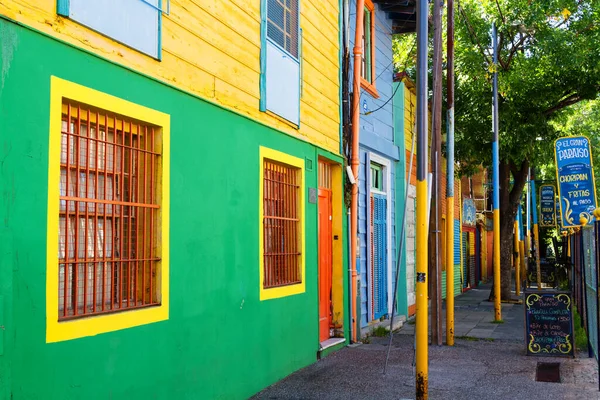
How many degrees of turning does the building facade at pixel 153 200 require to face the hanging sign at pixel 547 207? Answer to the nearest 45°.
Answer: approximately 90° to its left

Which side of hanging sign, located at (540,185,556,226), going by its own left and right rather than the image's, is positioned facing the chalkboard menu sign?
front

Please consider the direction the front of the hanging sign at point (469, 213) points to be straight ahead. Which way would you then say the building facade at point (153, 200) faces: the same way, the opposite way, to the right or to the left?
to the left

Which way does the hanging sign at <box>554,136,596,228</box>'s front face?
toward the camera

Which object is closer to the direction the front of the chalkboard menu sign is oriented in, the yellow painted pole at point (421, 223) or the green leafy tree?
the yellow painted pole

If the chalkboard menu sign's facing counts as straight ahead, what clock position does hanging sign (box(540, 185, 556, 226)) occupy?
The hanging sign is roughly at 6 o'clock from the chalkboard menu sign.

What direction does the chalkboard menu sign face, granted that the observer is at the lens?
facing the viewer

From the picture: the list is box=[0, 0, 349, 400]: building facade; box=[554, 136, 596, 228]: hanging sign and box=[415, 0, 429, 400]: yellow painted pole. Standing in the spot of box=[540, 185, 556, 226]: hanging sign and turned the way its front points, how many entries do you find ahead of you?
3

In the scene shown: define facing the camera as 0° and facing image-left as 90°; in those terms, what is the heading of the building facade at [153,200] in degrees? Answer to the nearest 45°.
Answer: approximately 315°

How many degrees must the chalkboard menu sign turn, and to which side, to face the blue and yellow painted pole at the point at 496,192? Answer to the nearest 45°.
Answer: approximately 180°
